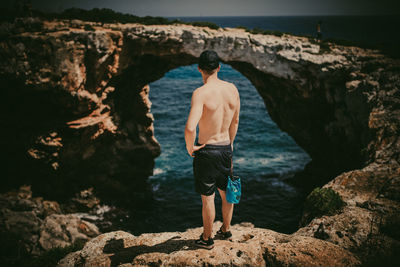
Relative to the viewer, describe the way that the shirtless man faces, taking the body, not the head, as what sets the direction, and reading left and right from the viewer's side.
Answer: facing away from the viewer and to the left of the viewer

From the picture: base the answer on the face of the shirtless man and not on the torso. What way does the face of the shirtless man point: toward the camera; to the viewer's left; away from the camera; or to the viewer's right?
away from the camera

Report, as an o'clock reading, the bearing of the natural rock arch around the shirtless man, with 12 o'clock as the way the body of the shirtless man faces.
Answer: The natural rock arch is roughly at 1 o'clock from the shirtless man.
